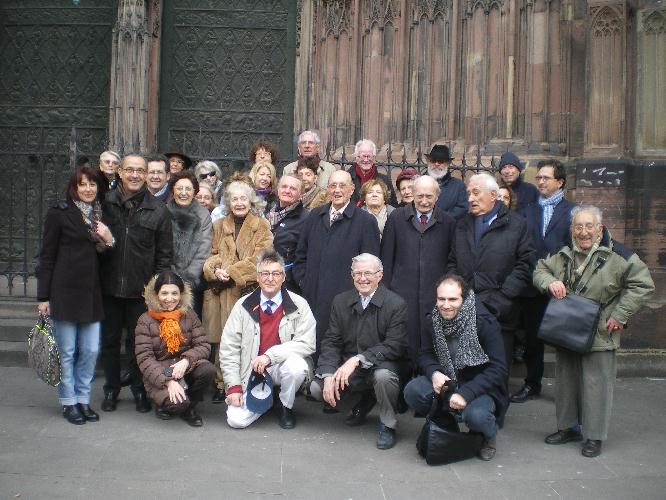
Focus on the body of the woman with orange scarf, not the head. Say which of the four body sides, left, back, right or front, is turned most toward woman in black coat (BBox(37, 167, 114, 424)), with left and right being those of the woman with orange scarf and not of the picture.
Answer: right

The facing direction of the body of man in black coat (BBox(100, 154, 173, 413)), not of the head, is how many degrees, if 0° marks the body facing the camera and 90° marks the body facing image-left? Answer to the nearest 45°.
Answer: approximately 0°

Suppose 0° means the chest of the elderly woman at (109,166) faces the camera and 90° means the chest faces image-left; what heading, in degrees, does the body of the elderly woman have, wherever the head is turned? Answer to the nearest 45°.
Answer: approximately 0°

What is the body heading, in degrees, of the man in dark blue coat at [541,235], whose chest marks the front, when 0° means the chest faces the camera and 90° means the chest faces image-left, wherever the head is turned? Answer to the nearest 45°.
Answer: approximately 45°

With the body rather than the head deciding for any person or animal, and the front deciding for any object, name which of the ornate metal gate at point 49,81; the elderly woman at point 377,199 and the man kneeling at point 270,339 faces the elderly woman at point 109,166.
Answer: the ornate metal gate
